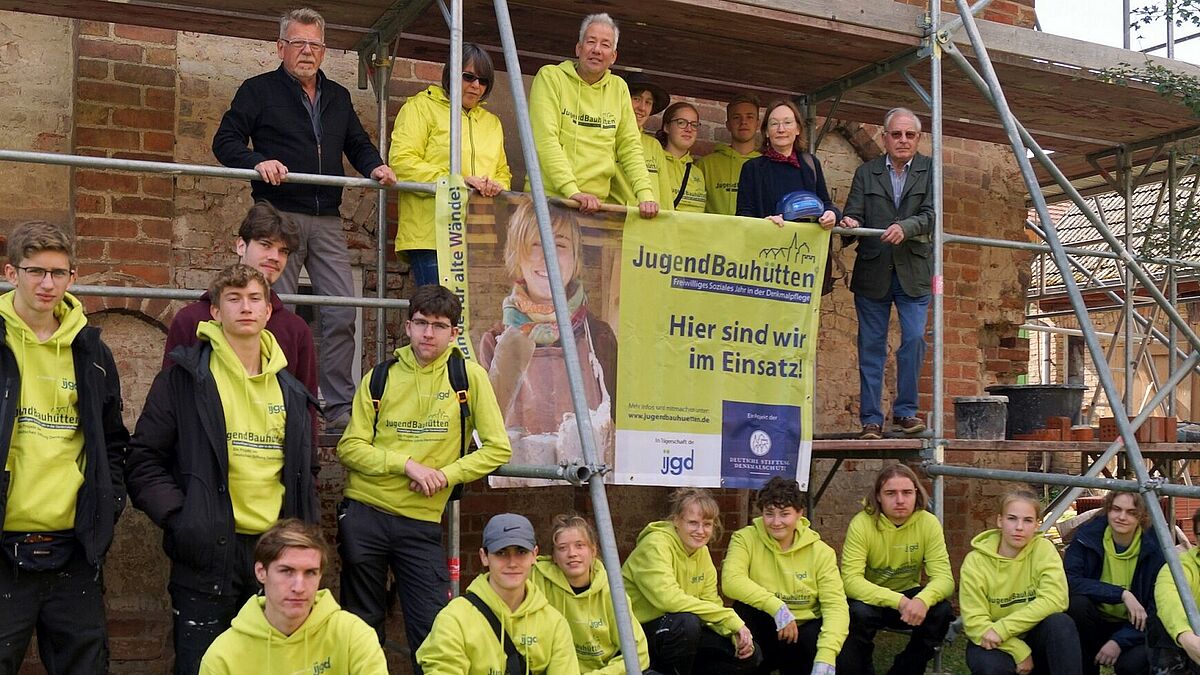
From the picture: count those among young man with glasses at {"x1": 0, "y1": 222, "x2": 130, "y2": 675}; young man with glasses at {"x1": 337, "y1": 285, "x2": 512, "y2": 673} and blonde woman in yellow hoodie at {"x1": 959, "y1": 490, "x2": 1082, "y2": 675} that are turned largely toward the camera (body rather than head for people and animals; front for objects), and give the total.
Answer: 3

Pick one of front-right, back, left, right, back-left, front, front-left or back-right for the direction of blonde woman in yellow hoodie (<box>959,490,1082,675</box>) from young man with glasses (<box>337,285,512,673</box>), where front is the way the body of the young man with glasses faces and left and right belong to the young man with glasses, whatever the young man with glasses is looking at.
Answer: left

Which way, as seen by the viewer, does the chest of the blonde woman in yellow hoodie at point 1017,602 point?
toward the camera

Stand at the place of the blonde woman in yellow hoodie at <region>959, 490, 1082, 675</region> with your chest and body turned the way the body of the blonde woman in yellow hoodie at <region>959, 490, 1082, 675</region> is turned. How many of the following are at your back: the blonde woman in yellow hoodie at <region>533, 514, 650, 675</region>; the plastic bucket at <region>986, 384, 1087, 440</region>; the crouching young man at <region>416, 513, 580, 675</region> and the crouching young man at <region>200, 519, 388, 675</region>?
1

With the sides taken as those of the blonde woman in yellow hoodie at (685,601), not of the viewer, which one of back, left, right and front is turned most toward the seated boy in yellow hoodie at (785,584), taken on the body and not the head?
left

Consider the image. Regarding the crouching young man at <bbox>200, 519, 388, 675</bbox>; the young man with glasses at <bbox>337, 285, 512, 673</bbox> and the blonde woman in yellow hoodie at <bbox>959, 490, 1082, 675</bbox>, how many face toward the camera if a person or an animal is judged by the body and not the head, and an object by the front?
3

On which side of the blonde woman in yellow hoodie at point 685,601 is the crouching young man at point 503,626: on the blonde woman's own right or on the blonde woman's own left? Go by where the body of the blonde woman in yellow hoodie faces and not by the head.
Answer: on the blonde woman's own right

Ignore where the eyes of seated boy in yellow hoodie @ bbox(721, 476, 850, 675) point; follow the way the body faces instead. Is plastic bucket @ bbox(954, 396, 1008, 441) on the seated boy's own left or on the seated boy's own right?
on the seated boy's own left

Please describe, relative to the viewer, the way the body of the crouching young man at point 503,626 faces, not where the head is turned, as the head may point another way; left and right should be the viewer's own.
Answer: facing the viewer

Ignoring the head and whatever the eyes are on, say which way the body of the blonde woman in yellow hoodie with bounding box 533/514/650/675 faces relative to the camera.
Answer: toward the camera

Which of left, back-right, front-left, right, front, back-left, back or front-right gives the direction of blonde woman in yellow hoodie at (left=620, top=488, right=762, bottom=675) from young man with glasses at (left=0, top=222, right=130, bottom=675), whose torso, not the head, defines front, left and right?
left

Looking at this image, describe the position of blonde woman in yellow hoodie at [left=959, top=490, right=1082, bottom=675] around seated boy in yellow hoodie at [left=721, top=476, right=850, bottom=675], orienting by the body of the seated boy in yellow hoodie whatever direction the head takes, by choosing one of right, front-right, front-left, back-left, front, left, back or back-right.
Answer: left

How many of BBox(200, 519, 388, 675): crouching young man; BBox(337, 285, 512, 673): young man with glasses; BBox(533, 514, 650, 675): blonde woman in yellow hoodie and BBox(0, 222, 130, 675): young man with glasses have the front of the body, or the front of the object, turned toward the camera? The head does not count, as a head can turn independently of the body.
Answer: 4
